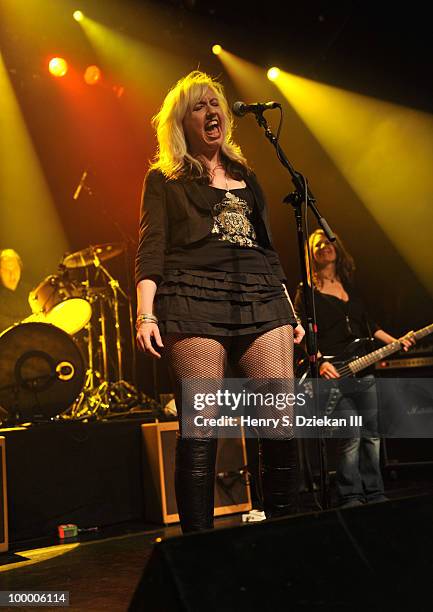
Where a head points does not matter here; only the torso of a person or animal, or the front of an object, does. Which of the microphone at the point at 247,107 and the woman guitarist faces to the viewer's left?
the microphone

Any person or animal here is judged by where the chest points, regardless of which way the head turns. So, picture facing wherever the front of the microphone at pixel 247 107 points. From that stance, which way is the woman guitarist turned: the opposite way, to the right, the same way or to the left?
to the left

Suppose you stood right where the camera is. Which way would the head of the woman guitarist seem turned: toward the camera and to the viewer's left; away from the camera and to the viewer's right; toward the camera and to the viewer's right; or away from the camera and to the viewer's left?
toward the camera and to the viewer's left

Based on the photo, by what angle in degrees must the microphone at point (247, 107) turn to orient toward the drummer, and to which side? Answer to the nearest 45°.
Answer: approximately 45° to its right

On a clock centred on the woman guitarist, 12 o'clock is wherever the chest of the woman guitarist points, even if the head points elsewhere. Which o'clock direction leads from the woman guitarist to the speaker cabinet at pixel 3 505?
The speaker cabinet is roughly at 2 o'clock from the woman guitarist.

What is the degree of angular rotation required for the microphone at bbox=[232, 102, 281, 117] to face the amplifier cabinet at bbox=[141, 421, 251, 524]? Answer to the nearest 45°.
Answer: approximately 90° to its right

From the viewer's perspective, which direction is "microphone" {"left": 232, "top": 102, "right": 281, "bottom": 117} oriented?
to the viewer's left

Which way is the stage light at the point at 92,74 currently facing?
toward the camera

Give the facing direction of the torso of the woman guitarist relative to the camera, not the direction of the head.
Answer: toward the camera
